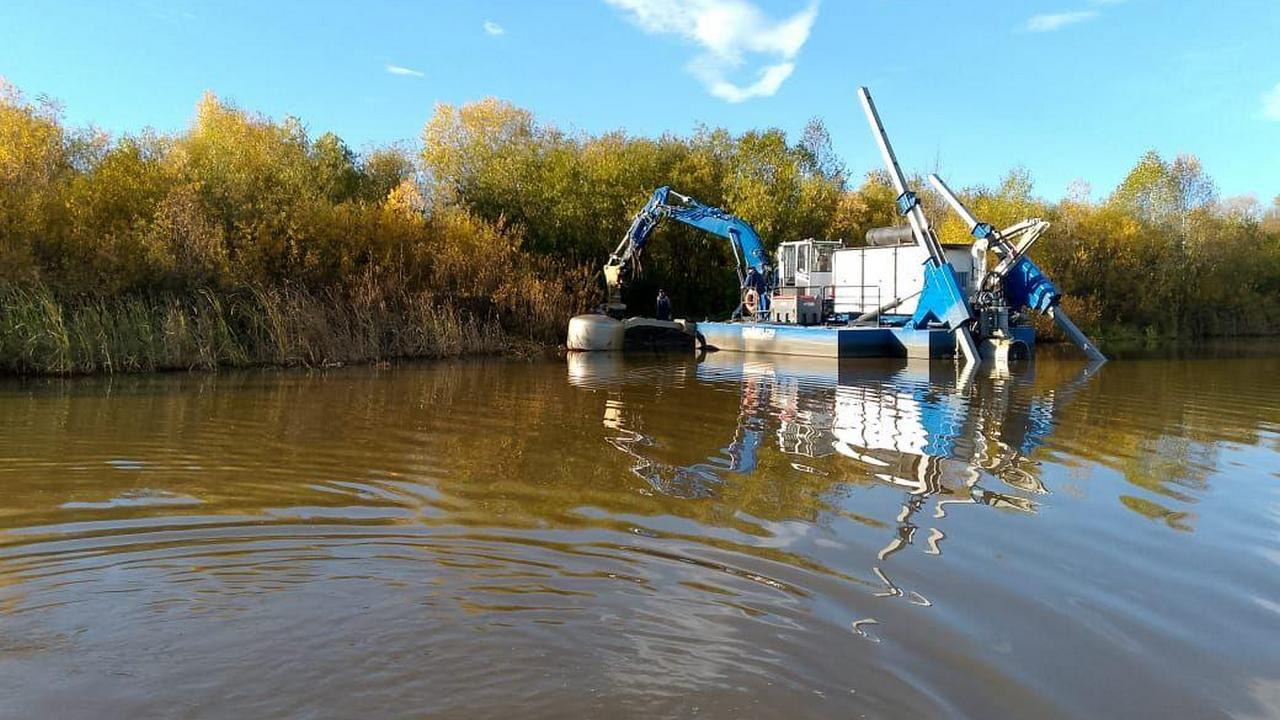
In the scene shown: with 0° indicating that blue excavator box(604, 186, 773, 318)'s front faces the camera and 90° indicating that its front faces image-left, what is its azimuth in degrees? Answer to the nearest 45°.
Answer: approximately 90°
